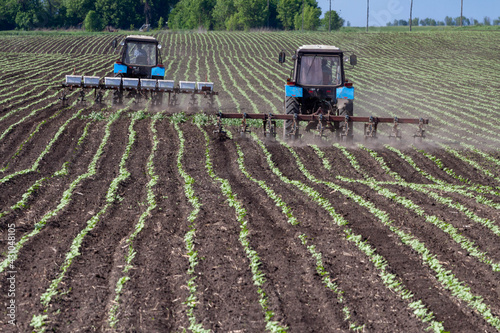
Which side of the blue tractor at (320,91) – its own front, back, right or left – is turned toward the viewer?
back

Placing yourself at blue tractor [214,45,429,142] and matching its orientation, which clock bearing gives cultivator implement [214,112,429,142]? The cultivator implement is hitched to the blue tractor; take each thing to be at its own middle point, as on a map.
The cultivator implement is roughly at 6 o'clock from the blue tractor.

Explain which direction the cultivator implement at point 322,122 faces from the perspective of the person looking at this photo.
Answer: facing away from the viewer

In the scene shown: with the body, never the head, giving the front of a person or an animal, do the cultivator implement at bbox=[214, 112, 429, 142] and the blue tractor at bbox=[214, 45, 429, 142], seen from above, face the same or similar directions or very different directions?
same or similar directions

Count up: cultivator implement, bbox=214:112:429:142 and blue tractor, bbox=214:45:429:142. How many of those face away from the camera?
2
